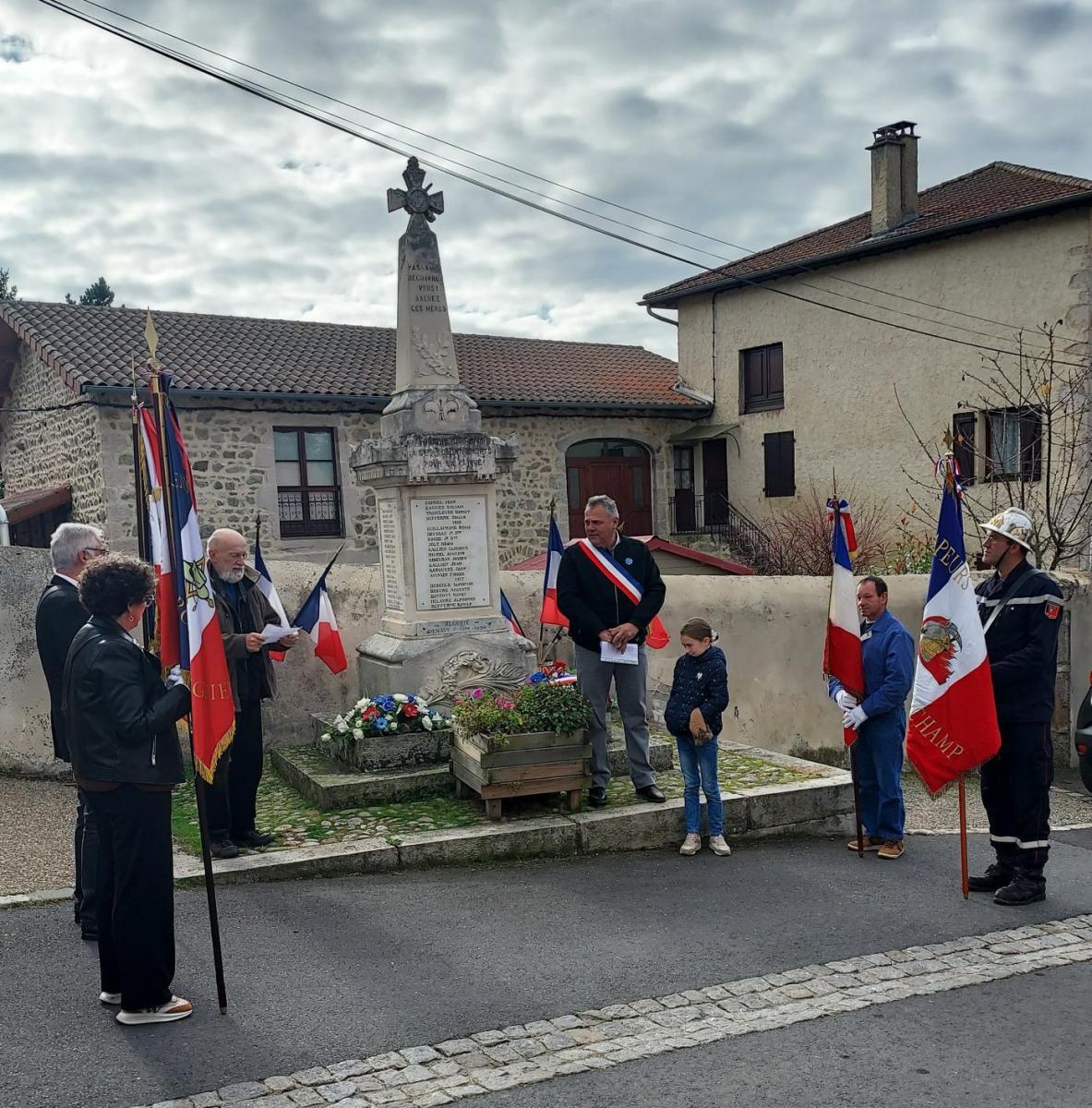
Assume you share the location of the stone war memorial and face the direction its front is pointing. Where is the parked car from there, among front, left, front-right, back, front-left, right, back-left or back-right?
left

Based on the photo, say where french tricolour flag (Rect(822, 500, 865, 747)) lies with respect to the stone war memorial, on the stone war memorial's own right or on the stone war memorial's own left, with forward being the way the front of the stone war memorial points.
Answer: on the stone war memorial's own left

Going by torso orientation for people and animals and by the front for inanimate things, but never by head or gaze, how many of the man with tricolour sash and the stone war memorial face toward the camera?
2

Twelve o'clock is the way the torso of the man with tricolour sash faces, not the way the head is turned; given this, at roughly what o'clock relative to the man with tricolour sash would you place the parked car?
The parked car is roughly at 8 o'clock from the man with tricolour sash.

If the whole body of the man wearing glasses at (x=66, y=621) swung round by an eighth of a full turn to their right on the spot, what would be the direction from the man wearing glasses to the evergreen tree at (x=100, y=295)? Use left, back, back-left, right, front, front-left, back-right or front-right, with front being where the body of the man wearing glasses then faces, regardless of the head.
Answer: back-left

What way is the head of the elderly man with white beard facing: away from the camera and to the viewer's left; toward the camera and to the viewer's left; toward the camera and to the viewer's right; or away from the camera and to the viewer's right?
toward the camera and to the viewer's right

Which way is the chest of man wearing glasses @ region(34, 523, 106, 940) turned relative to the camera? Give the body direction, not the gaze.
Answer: to the viewer's right

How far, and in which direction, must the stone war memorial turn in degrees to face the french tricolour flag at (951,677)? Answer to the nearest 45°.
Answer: approximately 45° to its left

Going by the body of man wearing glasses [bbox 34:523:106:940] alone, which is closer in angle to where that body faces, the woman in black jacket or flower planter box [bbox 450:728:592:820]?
the flower planter box

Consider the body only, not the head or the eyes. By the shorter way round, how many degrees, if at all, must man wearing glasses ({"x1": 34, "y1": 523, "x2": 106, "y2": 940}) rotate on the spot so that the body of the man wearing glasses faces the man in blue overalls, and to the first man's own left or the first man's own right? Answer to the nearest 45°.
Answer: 0° — they already face them

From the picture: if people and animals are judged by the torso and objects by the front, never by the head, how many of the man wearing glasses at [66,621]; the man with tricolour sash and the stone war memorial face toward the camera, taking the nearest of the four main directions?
2

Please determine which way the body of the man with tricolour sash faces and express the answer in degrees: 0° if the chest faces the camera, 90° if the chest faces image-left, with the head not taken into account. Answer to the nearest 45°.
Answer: approximately 0°

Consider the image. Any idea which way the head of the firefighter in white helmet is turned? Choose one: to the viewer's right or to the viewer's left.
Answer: to the viewer's left
